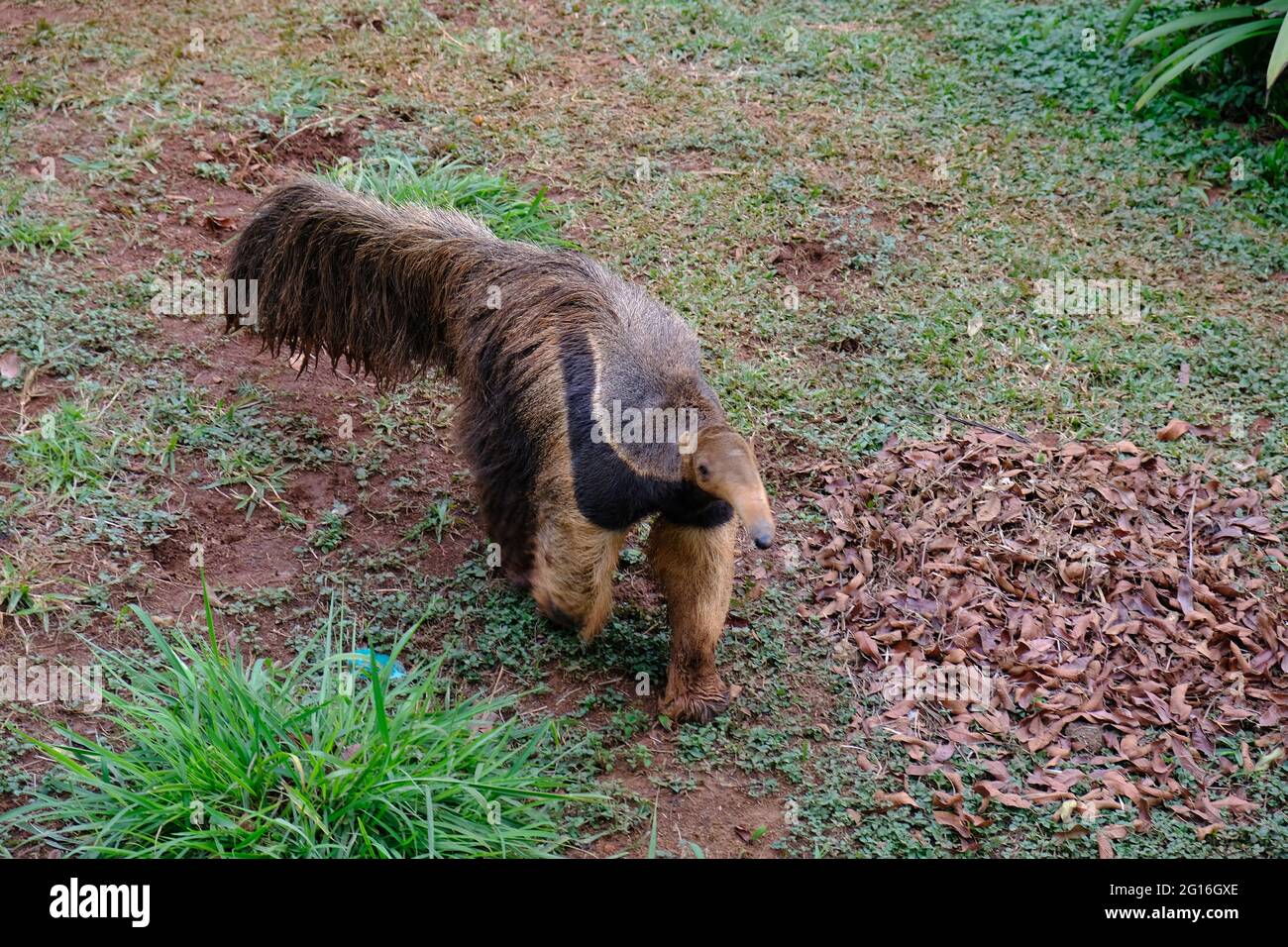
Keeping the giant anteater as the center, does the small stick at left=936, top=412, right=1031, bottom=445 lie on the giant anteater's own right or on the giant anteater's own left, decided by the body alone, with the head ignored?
on the giant anteater's own left

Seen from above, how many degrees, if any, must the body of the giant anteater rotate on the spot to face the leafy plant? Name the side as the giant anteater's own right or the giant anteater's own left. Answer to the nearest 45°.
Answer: approximately 90° to the giant anteater's own left

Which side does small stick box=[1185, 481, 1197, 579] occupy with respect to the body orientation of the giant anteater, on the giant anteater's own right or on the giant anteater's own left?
on the giant anteater's own left

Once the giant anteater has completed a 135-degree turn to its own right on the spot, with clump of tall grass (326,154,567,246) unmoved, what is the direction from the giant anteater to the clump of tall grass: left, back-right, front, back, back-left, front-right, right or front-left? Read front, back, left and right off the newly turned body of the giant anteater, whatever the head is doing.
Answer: right

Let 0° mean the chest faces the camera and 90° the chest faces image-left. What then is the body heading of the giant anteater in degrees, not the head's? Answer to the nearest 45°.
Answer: approximately 315°
